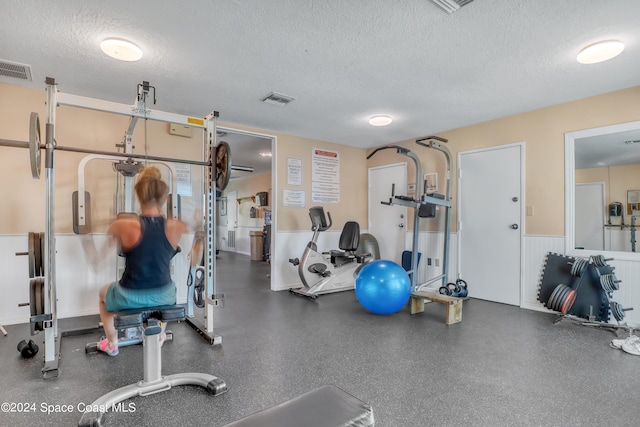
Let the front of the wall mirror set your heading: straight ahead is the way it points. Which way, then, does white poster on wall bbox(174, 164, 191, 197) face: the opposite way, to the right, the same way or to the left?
to the left

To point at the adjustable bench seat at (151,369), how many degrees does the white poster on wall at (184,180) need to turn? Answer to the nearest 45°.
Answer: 0° — it already faces it

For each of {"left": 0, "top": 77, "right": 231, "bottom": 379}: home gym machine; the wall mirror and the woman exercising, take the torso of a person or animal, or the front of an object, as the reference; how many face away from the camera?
1

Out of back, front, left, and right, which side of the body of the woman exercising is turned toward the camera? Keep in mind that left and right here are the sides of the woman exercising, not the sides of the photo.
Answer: back

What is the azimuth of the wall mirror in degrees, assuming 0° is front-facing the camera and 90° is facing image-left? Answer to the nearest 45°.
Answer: approximately 45°

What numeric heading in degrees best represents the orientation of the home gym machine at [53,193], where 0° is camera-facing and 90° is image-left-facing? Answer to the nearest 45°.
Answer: approximately 315°

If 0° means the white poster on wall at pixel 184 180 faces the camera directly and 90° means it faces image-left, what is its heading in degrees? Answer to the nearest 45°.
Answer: approximately 0°

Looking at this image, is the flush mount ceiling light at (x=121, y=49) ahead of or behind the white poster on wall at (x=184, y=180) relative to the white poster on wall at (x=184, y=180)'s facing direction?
ahead

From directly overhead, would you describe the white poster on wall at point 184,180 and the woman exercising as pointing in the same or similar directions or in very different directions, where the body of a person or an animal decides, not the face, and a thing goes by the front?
very different directions

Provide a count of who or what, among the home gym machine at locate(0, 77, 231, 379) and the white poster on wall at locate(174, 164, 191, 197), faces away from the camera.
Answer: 0

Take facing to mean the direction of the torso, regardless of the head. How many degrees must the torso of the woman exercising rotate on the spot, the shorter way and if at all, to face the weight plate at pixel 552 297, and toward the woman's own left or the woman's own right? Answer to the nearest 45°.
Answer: approximately 90° to the woman's own right

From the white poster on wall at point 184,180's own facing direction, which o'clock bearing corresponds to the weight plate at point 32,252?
The weight plate is roughly at 1 o'clock from the white poster on wall.

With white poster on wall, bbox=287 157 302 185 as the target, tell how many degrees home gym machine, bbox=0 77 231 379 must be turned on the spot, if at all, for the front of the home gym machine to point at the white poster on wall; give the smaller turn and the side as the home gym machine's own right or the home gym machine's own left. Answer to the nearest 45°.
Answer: approximately 90° to the home gym machine's own left

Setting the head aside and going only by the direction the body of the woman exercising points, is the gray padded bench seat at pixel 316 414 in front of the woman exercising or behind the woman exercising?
behind
